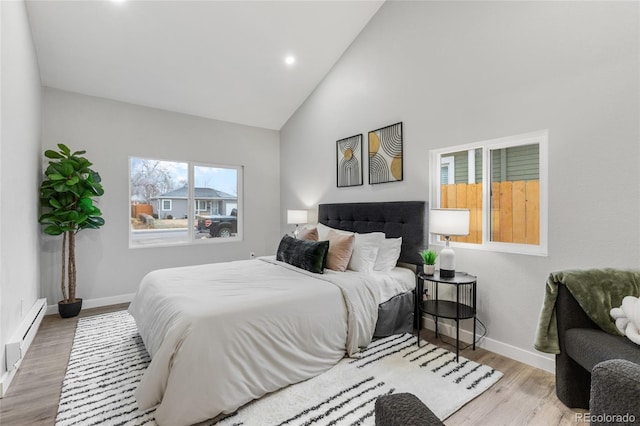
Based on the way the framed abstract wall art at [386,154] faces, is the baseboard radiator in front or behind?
in front

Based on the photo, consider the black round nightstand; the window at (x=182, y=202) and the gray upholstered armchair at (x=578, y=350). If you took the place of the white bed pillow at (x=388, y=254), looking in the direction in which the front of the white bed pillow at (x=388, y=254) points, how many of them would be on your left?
2

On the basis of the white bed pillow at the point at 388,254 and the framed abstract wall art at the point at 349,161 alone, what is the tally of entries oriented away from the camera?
0

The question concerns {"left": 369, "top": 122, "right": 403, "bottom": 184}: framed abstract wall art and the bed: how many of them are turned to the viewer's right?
0

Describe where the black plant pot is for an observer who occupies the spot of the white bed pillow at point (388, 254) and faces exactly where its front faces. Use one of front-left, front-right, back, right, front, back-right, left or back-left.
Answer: front-right

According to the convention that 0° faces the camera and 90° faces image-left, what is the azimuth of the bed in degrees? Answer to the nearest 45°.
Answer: approximately 45°

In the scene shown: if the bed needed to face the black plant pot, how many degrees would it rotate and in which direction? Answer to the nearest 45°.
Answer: approximately 90° to its right

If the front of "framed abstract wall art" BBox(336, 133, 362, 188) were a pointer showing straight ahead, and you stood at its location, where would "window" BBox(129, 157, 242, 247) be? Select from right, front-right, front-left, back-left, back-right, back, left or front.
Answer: front-right
